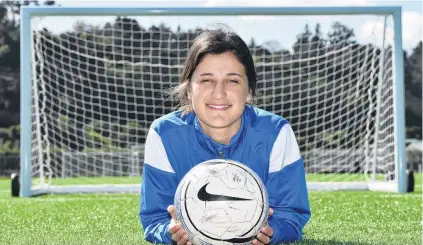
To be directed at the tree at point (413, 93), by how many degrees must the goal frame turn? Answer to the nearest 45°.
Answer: approximately 135° to its left

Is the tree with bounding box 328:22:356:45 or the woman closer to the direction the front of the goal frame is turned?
the woman

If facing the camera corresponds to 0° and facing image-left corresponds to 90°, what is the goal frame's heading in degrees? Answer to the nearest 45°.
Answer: approximately 0°

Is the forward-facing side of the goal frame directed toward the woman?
yes

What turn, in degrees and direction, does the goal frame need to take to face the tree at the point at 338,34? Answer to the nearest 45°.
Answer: approximately 135° to its left

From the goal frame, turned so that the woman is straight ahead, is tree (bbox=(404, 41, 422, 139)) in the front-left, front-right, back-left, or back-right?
back-left

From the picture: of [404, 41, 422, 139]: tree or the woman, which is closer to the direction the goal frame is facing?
the woman
